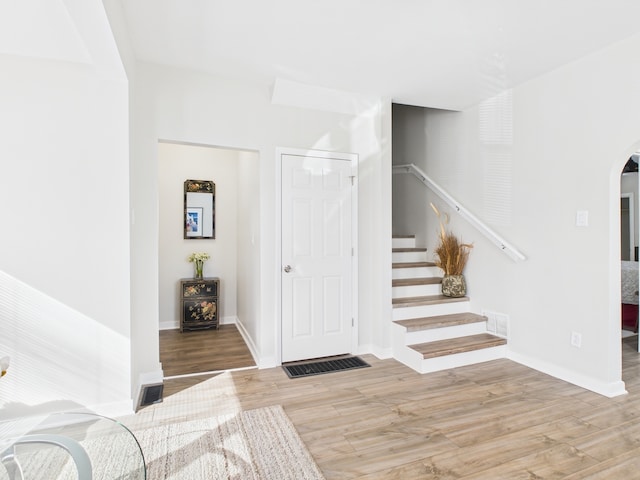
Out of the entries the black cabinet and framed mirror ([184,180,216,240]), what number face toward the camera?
2

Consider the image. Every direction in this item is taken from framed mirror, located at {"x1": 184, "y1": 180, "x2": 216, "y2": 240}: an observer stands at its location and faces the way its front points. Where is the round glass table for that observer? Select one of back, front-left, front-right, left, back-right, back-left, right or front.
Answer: front

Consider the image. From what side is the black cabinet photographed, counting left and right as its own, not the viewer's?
front

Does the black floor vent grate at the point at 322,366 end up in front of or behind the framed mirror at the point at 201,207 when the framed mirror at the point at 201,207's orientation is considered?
in front

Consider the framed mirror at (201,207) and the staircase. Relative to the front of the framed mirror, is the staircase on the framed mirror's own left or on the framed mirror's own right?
on the framed mirror's own left

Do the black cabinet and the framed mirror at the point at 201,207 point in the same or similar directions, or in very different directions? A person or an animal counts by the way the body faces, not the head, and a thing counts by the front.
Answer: same or similar directions

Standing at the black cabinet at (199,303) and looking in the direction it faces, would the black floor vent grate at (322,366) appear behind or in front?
in front

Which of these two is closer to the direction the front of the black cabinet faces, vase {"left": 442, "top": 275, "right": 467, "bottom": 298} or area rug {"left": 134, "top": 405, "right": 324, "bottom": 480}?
the area rug

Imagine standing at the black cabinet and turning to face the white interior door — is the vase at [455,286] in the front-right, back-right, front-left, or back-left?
front-left

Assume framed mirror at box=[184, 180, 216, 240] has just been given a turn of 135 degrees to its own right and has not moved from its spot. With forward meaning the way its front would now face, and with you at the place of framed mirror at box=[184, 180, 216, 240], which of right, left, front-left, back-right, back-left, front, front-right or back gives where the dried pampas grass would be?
back

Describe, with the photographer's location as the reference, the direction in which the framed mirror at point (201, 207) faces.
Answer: facing the viewer
